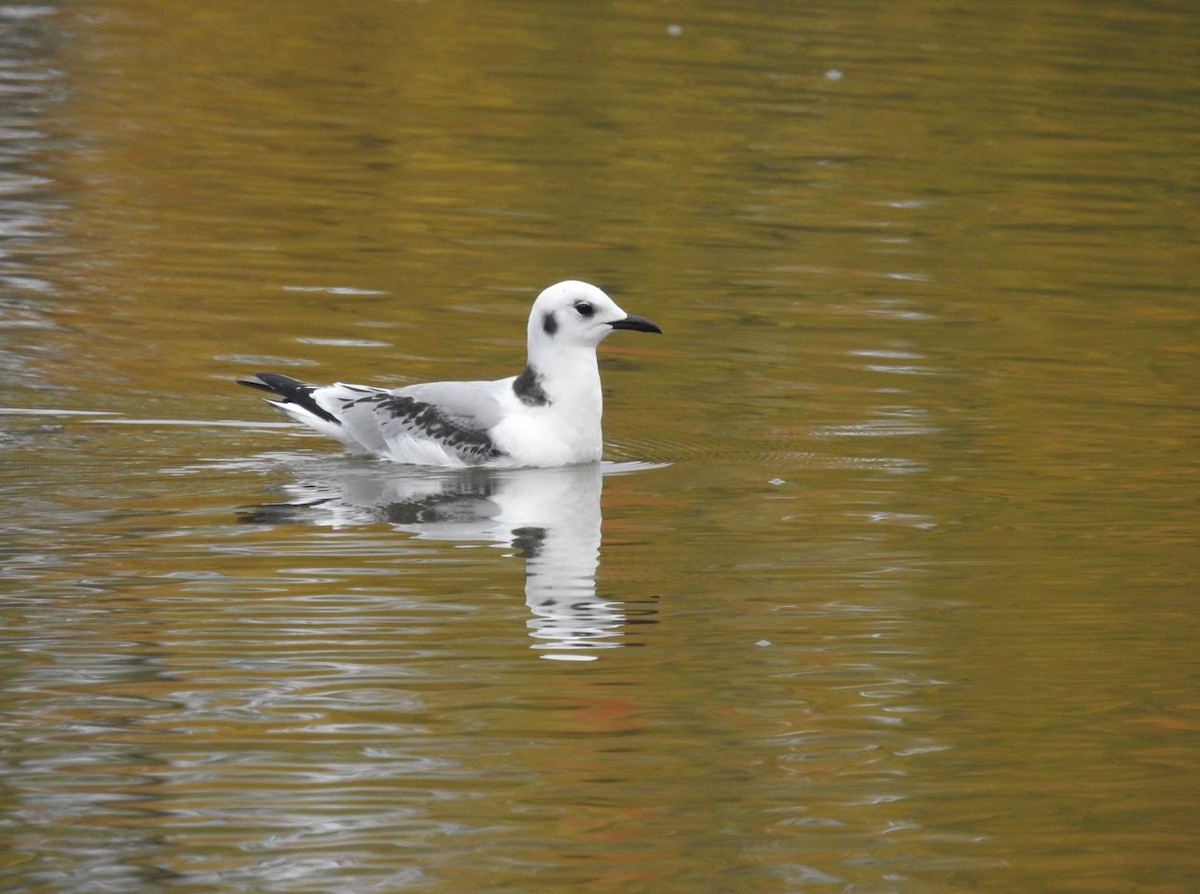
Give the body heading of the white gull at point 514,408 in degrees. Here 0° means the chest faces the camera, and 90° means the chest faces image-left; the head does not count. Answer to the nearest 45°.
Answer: approximately 270°
